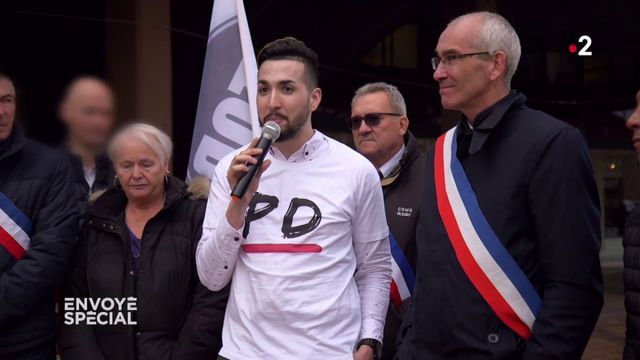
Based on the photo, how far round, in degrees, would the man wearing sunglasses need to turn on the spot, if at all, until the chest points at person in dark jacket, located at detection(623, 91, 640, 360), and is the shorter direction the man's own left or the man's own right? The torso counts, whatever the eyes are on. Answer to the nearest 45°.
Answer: approximately 90° to the man's own left

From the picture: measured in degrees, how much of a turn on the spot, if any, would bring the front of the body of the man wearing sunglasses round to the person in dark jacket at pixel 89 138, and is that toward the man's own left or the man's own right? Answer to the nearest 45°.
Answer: approximately 45° to the man's own right

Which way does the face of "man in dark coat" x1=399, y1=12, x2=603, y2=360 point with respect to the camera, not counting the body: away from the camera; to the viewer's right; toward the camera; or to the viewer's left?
to the viewer's left

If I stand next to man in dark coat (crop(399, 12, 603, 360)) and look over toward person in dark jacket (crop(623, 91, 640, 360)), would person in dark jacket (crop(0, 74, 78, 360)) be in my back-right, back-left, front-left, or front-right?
back-left

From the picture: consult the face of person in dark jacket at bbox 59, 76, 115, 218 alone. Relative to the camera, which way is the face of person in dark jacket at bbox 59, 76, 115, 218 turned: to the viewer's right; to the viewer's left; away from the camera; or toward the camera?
toward the camera

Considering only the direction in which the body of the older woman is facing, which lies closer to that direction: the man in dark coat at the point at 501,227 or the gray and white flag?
the man in dark coat

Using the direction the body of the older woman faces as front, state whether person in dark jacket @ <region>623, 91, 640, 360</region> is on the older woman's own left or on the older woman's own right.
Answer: on the older woman's own left

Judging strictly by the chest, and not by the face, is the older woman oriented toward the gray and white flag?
no

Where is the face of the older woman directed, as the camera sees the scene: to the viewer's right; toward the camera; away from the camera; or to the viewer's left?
toward the camera

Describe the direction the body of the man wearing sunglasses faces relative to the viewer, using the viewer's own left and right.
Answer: facing the viewer and to the left of the viewer

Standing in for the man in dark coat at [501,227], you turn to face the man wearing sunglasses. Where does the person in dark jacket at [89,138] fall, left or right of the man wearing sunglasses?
left

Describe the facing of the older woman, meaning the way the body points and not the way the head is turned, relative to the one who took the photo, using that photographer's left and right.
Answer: facing the viewer
